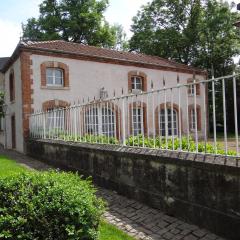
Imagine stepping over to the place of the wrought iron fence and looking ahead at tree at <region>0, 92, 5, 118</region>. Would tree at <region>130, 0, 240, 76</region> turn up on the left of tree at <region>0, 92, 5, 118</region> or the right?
right

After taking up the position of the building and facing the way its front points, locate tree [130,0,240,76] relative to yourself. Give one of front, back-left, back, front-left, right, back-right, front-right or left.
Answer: left

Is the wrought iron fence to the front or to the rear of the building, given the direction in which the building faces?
to the front

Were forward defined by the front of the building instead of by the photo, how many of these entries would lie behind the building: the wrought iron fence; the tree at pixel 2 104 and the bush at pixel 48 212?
0

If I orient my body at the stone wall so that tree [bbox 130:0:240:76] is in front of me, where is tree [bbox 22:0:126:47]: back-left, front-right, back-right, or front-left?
front-left

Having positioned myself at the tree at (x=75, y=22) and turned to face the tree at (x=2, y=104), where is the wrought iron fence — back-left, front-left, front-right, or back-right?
front-left

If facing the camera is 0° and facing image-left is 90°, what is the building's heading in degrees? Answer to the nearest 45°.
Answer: approximately 315°

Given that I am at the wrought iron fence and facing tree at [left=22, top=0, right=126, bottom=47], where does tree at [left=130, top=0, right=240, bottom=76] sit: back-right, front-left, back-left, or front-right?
front-right

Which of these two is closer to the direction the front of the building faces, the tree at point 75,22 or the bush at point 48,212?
the bush

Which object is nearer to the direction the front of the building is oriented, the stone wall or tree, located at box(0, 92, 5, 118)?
the stone wall

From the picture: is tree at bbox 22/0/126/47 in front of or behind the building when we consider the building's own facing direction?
behind

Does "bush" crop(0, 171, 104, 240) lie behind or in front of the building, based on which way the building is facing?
in front
